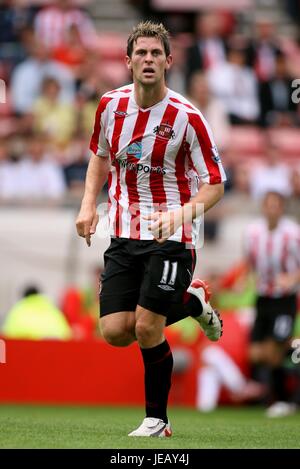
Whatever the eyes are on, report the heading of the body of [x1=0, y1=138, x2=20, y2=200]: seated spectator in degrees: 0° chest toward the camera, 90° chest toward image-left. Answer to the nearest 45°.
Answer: approximately 0°

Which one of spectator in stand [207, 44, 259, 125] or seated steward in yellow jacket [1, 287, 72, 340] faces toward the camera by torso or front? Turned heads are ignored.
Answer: the spectator in stand

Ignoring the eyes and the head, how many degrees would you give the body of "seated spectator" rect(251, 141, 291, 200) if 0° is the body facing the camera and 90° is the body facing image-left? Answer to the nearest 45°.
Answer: approximately 0°

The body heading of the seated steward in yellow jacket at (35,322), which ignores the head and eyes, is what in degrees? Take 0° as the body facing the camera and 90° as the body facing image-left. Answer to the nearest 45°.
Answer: approximately 180°

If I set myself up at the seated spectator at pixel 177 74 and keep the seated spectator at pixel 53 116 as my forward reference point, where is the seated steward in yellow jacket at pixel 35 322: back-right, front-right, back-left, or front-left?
front-left

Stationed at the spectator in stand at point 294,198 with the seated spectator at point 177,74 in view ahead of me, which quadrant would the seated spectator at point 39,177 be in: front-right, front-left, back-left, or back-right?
front-left

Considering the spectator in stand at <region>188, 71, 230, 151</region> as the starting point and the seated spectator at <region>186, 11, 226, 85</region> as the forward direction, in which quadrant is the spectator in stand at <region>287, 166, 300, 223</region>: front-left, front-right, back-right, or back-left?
back-right

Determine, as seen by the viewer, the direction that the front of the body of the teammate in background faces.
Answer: toward the camera

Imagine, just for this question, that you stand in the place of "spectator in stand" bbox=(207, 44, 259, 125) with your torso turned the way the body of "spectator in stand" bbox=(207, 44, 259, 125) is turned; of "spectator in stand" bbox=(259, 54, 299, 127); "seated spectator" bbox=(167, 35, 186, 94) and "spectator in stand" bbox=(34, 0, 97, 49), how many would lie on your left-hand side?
1

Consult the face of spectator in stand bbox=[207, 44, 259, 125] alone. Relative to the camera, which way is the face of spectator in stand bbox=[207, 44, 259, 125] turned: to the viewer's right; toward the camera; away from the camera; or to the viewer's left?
toward the camera

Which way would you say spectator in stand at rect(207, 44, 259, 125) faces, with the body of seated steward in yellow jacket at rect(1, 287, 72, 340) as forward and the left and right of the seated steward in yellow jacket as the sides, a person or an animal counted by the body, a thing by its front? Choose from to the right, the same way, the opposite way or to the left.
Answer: the opposite way

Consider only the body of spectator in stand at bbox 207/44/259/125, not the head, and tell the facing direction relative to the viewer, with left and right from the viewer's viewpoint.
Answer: facing the viewer
